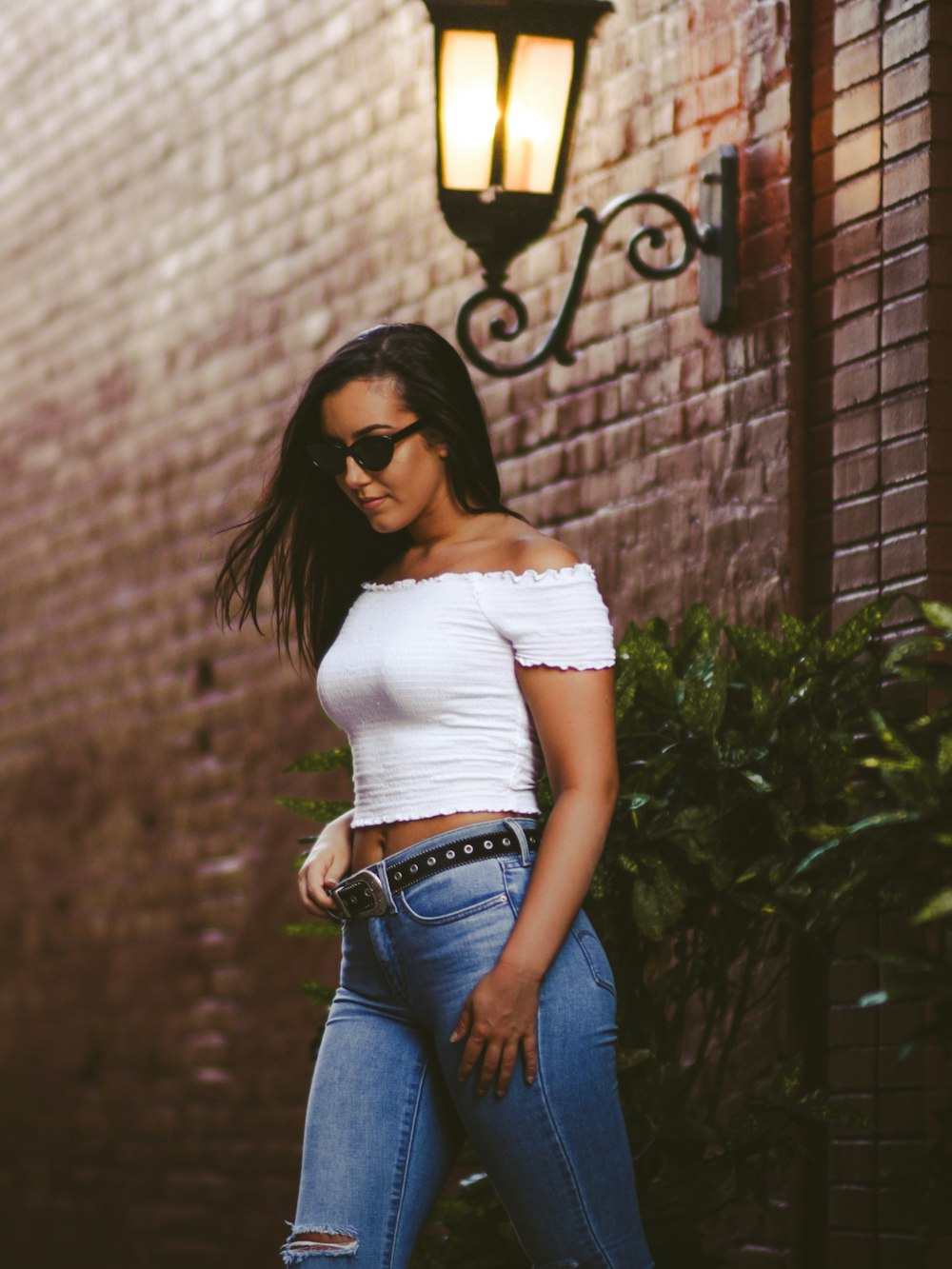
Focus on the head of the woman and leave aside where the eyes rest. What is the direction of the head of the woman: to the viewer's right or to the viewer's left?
to the viewer's left

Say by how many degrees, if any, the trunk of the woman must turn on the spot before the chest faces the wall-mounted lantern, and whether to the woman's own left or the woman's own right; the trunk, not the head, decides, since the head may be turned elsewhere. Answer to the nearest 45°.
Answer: approximately 135° to the woman's own right

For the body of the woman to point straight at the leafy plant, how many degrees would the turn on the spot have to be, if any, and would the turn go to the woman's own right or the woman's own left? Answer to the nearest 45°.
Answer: approximately 180°

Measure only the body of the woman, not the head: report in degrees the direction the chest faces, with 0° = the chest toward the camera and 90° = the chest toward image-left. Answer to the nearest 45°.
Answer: approximately 45°
